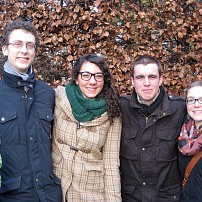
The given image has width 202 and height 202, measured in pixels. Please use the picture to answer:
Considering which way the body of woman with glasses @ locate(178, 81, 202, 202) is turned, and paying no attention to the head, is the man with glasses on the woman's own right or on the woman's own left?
on the woman's own right

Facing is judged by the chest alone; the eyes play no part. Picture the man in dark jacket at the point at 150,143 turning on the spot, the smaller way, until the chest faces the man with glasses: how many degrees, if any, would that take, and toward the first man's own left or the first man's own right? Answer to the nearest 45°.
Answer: approximately 45° to the first man's own right

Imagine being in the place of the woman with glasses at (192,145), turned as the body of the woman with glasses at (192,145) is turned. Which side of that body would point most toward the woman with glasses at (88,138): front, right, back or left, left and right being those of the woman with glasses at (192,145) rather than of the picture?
right

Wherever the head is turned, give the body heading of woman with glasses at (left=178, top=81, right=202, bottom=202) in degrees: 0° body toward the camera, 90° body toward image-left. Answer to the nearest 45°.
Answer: approximately 0°

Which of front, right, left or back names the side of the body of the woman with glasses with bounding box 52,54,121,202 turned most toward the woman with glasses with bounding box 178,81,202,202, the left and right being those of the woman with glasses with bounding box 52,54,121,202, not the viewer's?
left

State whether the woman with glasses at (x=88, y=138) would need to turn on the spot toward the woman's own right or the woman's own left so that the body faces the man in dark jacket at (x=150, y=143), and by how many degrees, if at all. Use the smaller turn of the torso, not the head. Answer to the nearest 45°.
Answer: approximately 90° to the woman's own left
